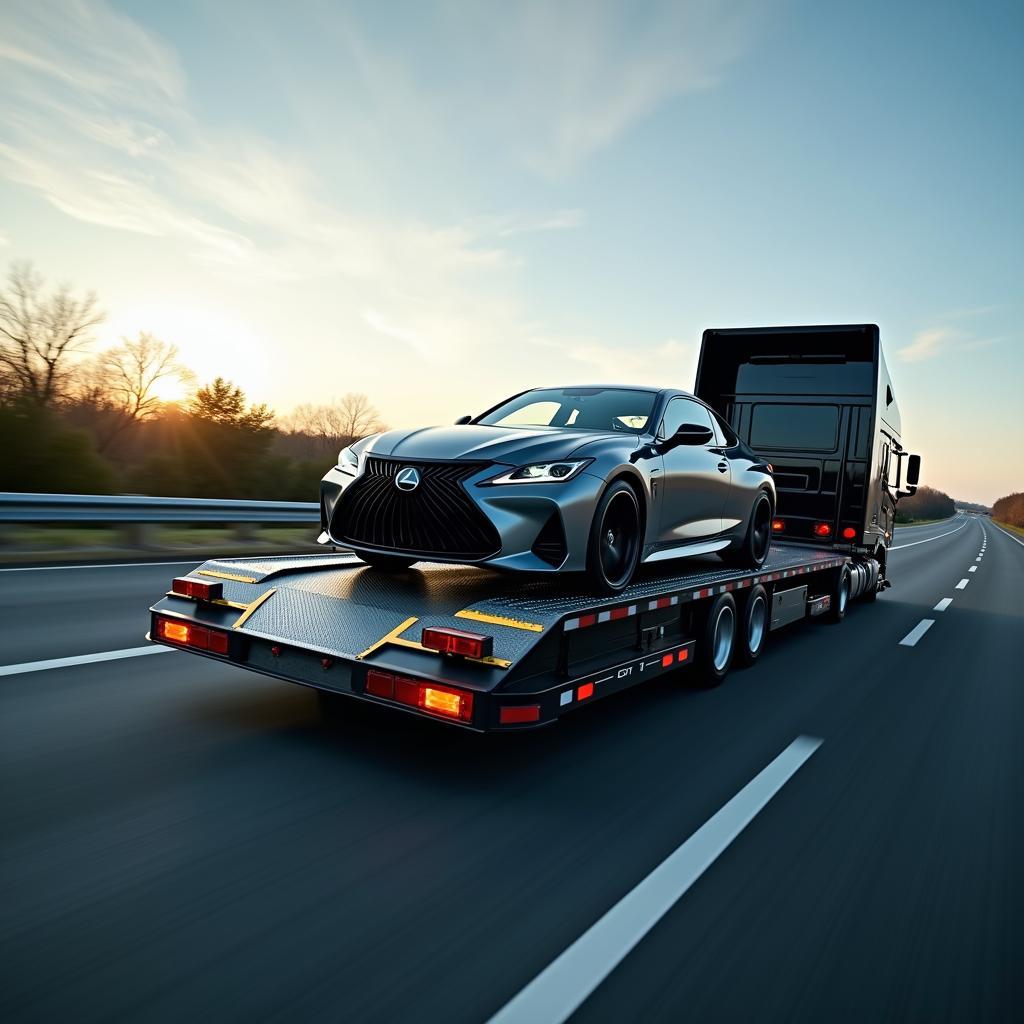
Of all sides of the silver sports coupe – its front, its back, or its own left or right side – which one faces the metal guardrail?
right

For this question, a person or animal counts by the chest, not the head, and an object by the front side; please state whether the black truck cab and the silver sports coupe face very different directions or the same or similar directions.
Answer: very different directions

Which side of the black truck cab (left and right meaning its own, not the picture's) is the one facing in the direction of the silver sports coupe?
back

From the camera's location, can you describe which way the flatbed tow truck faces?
facing away from the viewer and to the right of the viewer

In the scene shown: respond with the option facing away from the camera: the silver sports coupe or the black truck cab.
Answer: the black truck cab

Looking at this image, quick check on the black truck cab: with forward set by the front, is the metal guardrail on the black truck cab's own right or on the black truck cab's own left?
on the black truck cab's own left

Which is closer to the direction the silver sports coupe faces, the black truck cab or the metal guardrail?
the metal guardrail

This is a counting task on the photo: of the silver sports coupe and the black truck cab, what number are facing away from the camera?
1

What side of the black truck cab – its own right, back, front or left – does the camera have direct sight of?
back
